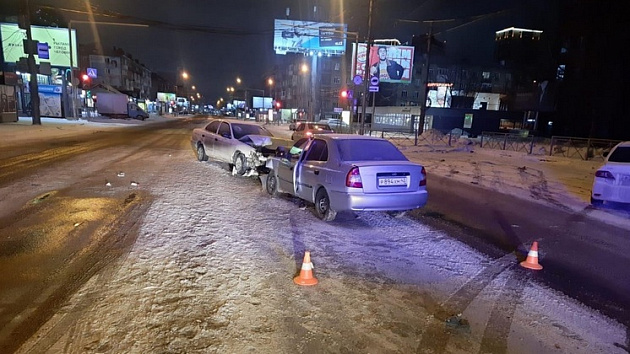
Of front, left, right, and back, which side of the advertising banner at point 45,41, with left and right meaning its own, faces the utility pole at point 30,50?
front

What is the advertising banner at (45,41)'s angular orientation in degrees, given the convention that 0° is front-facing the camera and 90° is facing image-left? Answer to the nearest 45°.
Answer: approximately 0°

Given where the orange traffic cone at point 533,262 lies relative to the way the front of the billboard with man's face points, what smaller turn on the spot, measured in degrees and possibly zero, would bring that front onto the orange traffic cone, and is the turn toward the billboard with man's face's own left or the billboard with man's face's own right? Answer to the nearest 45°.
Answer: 0° — it already faces it

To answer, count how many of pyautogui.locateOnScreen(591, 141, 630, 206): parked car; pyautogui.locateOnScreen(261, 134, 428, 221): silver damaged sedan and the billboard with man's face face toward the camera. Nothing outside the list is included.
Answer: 1

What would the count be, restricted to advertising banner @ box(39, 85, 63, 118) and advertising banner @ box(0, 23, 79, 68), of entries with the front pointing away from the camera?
0

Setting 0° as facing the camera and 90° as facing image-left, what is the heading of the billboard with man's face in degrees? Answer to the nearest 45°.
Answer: approximately 0°

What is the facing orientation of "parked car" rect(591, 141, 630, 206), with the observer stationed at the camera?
facing away from the viewer

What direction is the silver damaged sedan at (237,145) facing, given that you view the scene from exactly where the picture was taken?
facing the viewer and to the right of the viewer

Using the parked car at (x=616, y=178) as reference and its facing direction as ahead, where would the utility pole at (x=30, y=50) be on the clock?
The utility pole is roughly at 9 o'clock from the parked car.

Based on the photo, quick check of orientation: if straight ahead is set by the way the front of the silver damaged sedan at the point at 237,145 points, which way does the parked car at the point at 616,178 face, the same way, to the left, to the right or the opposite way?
to the left

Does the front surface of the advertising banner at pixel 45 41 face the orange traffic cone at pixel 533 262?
yes

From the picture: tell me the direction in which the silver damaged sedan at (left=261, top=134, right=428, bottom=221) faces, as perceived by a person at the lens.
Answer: facing away from the viewer and to the left of the viewer
